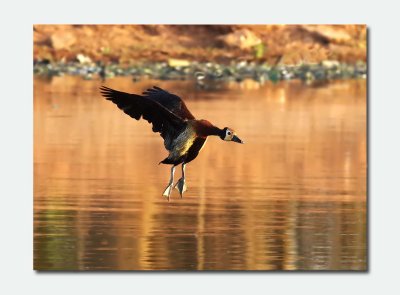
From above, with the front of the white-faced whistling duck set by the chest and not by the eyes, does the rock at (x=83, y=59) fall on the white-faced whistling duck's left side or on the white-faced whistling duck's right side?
on the white-faced whistling duck's left side

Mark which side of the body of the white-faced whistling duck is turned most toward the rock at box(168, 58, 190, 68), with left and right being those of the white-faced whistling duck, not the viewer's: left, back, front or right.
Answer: left

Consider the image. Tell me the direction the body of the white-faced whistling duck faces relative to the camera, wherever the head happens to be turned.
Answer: to the viewer's right

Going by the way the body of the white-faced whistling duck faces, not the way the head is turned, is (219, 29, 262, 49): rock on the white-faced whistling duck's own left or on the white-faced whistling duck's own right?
on the white-faced whistling duck's own left
